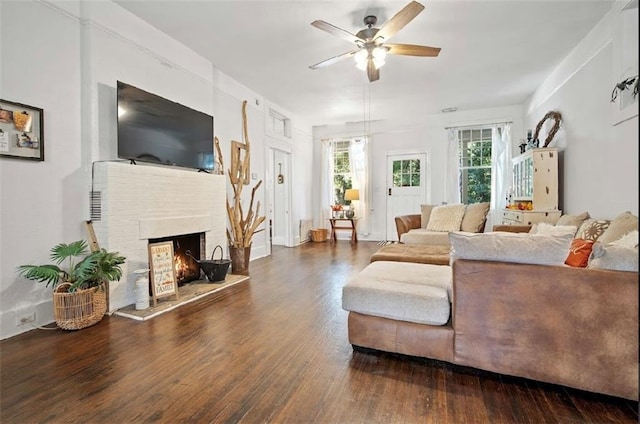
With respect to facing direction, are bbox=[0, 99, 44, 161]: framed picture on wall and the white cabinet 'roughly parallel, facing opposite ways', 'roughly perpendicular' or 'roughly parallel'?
roughly parallel, facing opposite ways

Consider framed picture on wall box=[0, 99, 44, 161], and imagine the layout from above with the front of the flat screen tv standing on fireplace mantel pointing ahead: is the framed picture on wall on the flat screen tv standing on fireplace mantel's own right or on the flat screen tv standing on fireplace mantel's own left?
on the flat screen tv standing on fireplace mantel's own right

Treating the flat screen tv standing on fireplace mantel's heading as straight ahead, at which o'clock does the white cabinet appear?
The white cabinet is roughly at 11 o'clock from the flat screen tv standing on fireplace mantel.

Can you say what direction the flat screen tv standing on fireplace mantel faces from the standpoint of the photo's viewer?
facing the viewer and to the right of the viewer

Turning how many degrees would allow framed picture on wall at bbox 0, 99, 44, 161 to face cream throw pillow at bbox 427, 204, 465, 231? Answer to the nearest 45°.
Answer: approximately 45° to its left

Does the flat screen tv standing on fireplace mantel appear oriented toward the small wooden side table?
no

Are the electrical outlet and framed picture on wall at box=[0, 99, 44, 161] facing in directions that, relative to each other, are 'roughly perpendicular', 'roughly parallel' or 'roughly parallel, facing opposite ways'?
roughly parallel

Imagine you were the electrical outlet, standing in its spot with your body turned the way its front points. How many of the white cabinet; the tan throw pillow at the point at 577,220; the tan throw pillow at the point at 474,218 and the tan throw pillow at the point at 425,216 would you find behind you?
0

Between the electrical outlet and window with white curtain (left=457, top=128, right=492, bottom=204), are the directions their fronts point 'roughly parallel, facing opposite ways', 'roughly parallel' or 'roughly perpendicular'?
roughly perpendicular

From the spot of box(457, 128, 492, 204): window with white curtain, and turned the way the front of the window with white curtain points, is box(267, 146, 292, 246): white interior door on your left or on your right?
on your right

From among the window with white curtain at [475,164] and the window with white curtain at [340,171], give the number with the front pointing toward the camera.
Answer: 2

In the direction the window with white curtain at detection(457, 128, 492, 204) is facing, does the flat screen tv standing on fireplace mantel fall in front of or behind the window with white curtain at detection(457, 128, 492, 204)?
in front

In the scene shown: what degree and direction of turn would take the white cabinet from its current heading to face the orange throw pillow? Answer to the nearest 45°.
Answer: approximately 45° to its left

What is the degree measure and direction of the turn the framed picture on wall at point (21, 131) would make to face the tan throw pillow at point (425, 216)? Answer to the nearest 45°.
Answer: approximately 45° to its left

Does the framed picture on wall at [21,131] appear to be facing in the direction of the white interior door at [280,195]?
no

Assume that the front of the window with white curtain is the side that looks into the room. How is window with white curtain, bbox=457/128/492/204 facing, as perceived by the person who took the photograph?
facing the viewer

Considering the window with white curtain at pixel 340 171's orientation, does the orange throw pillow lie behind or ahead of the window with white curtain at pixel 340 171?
ahead

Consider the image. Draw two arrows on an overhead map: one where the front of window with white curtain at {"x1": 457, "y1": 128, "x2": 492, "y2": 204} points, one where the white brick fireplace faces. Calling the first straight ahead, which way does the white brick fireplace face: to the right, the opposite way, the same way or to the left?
to the left

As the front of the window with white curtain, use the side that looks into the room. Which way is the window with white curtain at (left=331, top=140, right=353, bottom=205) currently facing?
toward the camera
